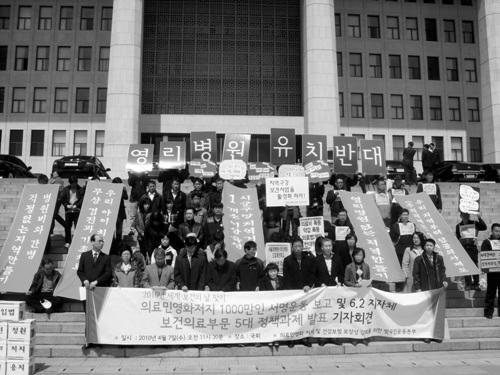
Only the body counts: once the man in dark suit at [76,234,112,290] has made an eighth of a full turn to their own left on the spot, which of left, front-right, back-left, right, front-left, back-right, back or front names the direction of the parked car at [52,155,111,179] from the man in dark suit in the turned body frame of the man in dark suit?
back-left

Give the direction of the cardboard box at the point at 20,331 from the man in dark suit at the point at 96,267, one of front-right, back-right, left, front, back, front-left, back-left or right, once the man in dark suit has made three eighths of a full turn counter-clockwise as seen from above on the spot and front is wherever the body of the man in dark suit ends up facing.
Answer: back

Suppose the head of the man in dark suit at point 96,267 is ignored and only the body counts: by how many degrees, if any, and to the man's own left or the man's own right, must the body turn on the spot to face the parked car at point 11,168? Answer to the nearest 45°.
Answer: approximately 180°

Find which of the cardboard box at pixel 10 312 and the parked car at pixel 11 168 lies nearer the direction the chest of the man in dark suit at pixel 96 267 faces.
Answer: the cardboard box

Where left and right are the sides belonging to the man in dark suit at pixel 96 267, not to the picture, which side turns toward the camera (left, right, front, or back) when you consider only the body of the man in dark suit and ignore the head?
front

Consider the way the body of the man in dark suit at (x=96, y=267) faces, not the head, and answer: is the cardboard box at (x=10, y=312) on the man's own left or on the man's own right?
on the man's own right
